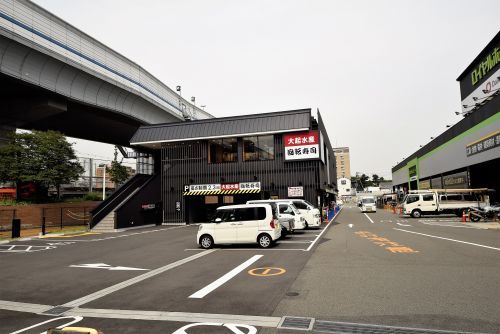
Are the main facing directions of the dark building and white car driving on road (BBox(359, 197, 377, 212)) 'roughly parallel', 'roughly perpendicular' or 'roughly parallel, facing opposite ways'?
roughly parallel

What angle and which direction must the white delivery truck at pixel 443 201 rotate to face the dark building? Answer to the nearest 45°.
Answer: approximately 45° to its left

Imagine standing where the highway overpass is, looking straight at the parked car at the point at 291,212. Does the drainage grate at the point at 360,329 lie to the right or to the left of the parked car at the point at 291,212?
right

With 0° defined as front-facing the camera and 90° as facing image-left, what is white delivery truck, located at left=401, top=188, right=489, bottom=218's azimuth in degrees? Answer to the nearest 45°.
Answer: approximately 90°

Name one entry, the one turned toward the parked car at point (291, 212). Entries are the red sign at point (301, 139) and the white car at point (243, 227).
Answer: the red sign

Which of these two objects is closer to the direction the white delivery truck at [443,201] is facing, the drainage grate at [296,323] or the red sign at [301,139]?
the red sign

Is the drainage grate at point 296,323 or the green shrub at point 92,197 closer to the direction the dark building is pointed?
the drainage grate

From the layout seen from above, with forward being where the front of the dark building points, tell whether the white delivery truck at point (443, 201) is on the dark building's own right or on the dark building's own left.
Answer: on the dark building's own left

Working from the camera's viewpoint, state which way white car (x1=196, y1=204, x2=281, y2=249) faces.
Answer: facing to the left of the viewer

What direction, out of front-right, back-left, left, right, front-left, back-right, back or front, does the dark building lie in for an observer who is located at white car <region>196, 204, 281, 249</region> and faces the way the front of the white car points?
right

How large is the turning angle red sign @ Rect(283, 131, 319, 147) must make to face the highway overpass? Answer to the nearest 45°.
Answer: approximately 90° to its right

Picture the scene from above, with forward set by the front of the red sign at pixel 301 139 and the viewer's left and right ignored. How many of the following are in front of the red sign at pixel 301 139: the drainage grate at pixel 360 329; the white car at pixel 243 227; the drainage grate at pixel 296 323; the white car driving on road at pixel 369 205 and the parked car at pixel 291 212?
4

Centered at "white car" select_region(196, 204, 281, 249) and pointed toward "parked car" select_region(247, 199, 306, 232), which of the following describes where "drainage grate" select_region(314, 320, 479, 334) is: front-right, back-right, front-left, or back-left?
back-right

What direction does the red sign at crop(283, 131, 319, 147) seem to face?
toward the camera

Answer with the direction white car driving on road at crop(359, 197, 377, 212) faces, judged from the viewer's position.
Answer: facing the viewer

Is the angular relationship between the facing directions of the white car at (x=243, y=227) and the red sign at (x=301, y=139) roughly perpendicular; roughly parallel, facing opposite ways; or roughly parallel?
roughly perpendicular

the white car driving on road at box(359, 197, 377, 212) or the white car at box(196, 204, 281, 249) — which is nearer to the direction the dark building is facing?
the white car at box(196, 204, 281, 249)

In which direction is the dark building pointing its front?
toward the camera

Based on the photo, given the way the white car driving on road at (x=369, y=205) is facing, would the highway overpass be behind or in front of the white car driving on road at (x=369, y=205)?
in front
